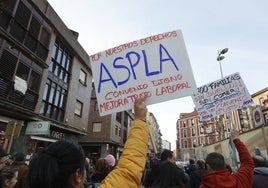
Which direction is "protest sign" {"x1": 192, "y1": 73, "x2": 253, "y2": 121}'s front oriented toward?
toward the camera
